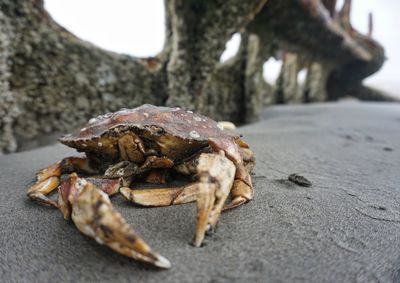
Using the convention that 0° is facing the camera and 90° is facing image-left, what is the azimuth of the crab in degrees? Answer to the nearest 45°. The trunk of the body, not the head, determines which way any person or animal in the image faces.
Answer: approximately 0°

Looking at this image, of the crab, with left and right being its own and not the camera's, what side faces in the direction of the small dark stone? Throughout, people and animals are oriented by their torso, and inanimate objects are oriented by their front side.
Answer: left
